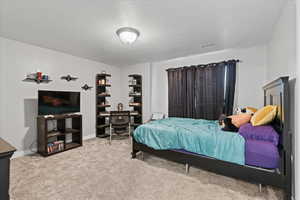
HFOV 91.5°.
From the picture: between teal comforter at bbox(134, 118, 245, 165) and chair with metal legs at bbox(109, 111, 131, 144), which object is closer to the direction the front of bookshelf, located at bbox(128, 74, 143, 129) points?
the chair with metal legs

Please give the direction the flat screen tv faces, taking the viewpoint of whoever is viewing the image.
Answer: facing the viewer and to the right of the viewer

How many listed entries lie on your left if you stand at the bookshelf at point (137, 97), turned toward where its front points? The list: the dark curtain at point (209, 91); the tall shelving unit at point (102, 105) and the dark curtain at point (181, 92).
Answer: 2

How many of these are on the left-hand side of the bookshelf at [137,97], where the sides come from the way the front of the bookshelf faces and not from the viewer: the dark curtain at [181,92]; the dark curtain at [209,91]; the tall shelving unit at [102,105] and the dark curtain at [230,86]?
3

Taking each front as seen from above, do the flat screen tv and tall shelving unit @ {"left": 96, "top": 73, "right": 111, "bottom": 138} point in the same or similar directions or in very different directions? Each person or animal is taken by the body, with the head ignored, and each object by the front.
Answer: same or similar directions

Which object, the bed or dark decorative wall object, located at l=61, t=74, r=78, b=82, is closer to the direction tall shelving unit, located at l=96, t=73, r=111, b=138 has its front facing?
the bed

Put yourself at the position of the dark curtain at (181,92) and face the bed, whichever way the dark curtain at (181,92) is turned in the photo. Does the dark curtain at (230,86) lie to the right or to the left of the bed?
left

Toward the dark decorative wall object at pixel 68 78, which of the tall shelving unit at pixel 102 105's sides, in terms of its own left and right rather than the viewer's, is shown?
right

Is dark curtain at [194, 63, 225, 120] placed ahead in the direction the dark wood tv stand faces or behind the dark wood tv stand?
ahead

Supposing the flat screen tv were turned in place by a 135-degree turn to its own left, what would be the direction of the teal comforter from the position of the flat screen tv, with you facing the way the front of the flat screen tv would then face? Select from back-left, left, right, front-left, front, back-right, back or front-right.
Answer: back-right

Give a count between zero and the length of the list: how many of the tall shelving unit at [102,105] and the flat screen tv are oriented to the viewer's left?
0

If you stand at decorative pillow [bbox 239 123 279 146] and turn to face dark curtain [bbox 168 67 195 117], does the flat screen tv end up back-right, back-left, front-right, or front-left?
front-left

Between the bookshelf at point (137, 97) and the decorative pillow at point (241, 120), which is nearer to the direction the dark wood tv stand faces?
the decorative pillow

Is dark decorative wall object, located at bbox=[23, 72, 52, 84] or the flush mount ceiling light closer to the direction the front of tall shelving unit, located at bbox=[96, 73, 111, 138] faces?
the flush mount ceiling light

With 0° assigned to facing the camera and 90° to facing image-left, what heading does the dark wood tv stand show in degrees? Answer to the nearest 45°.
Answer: approximately 315°
